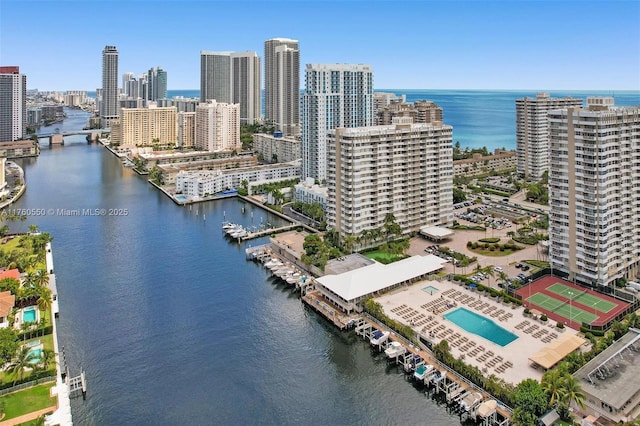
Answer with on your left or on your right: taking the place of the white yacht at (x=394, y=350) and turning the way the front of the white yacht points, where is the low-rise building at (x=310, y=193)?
on your right

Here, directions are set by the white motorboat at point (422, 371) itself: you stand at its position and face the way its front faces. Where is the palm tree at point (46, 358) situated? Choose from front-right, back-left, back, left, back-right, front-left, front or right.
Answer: front-right

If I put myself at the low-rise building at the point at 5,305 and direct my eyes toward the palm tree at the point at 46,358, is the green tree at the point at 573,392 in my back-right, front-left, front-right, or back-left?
front-left

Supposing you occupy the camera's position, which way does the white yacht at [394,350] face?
facing the viewer and to the left of the viewer

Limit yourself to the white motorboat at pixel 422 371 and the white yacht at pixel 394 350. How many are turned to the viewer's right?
0

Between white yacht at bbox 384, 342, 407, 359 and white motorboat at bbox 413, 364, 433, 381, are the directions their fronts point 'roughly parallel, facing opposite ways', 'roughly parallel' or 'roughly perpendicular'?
roughly parallel

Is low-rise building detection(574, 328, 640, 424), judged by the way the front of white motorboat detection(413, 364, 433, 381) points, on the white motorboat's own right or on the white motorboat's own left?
on the white motorboat's own left
